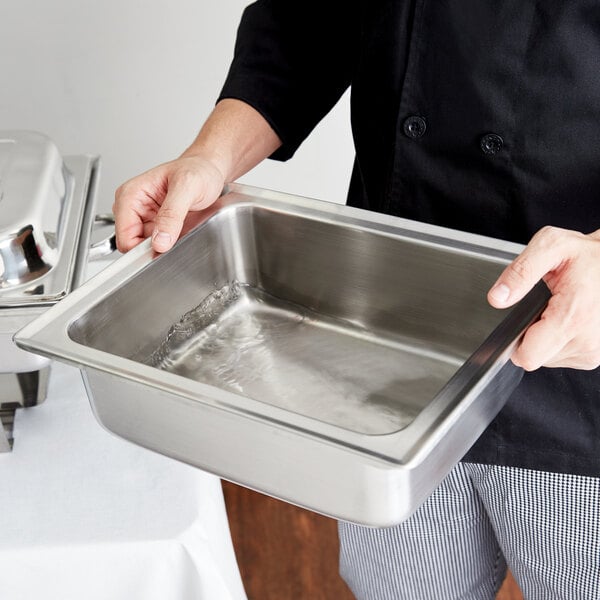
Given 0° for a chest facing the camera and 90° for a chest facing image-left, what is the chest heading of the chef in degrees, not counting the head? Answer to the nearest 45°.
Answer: approximately 45°
